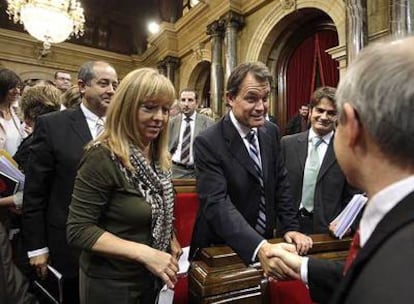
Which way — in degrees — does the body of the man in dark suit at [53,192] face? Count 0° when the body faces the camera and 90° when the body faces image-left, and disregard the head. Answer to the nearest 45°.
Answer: approximately 315°

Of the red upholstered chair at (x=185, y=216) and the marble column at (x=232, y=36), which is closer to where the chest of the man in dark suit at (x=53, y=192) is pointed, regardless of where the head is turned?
the red upholstered chair

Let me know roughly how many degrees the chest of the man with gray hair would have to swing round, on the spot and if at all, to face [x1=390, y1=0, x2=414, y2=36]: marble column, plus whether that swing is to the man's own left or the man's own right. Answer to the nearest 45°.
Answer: approximately 45° to the man's own right

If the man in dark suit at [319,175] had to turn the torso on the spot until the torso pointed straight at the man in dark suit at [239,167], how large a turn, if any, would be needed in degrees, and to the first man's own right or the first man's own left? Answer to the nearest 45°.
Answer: approximately 45° to the first man's own right

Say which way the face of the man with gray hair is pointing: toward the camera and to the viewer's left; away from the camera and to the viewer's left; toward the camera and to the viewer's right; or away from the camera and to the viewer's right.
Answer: away from the camera and to the viewer's left

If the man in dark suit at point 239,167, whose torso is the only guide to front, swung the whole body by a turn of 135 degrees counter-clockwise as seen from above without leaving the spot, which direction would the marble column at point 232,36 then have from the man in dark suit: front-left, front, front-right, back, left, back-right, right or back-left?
front

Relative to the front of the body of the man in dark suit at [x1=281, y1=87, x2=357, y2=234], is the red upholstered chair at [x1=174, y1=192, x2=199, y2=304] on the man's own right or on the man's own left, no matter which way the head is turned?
on the man's own right

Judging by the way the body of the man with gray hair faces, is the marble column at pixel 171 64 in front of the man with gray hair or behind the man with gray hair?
in front

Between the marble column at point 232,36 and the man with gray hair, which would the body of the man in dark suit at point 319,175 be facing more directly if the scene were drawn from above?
the man with gray hair

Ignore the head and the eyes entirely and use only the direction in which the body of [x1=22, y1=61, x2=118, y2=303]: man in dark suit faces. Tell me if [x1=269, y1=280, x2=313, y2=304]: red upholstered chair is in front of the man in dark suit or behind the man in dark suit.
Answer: in front

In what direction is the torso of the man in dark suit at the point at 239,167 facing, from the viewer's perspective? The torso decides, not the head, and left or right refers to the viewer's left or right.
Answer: facing the viewer and to the right of the viewer

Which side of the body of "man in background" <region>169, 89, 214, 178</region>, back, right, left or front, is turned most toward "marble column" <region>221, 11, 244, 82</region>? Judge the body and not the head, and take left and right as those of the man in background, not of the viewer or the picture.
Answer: back

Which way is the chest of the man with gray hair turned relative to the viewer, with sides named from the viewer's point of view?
facing away from the viewer and to the left of the viewer

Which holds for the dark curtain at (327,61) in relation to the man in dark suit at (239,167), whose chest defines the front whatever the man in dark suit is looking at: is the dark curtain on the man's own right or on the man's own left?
on the man's own left
